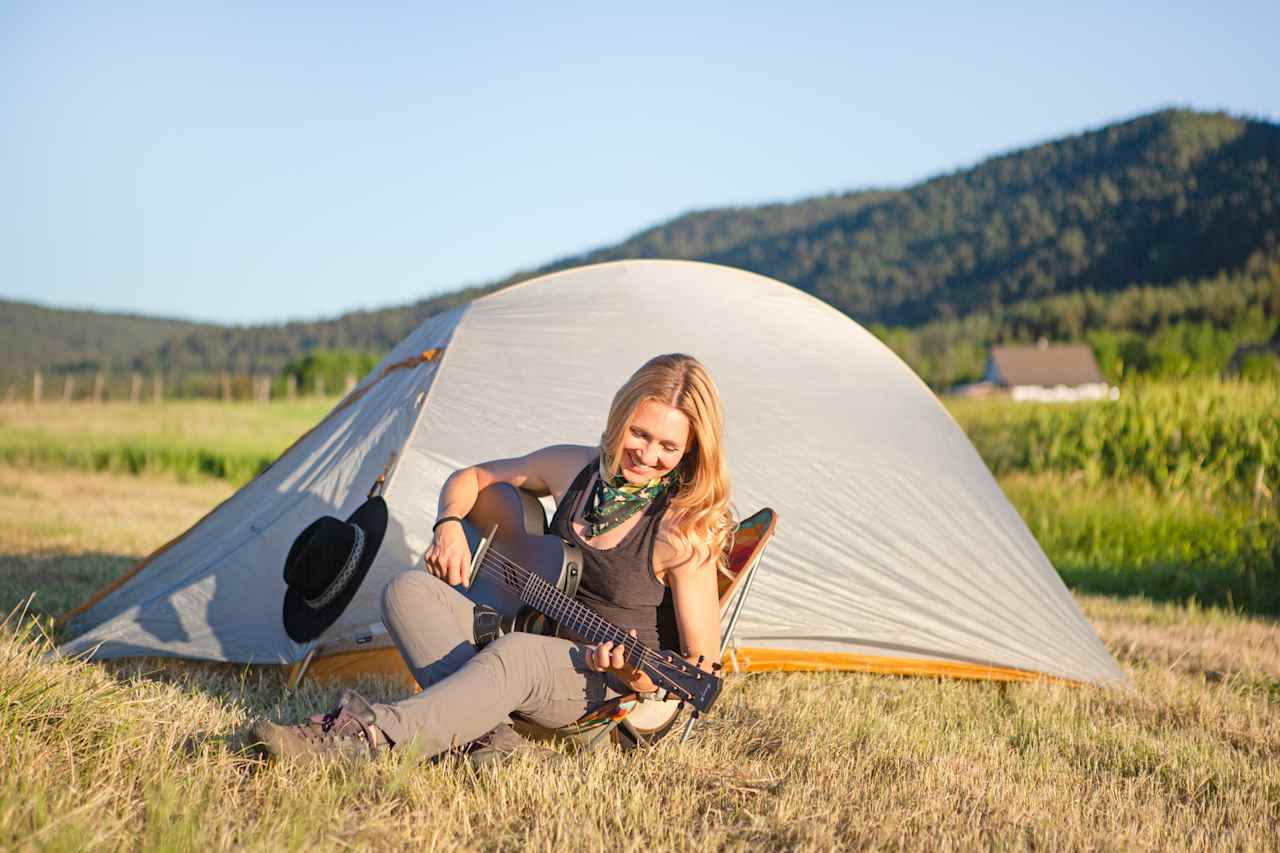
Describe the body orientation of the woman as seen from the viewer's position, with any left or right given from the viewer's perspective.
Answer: facing the viewer and to the left of the viewer
